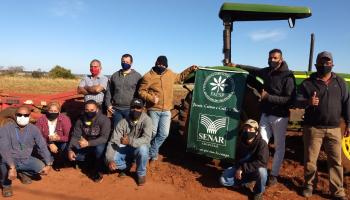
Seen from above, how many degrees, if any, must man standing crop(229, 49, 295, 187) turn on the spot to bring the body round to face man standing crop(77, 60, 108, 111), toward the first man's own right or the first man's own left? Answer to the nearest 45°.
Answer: approximately 45° to the first man's own right

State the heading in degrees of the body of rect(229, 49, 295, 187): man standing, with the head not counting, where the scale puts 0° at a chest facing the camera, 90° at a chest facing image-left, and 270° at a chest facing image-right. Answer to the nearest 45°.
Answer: approximately 45°

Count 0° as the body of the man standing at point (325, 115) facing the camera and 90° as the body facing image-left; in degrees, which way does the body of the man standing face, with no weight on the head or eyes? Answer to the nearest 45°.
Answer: approximately 0°

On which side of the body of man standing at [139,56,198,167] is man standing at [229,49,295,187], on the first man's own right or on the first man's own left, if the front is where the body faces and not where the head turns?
on the first man's own left

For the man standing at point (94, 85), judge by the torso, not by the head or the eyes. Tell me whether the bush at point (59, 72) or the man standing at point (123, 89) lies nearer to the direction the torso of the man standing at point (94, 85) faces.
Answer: the man standing

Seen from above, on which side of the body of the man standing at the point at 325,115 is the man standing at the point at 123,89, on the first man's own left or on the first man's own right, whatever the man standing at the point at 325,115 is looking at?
on the first man's own right

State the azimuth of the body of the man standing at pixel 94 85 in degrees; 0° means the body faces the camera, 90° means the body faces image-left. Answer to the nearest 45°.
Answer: approximately 0°

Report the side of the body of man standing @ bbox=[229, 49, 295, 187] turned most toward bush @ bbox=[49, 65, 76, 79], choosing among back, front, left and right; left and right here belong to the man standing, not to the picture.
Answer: right

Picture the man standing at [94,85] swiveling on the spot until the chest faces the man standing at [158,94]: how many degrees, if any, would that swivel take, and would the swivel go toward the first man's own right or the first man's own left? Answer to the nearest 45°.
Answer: approximately 45° to the first man's own left

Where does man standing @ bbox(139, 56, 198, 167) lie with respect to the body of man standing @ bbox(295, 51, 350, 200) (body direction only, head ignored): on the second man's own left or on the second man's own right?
on the second man's own right
